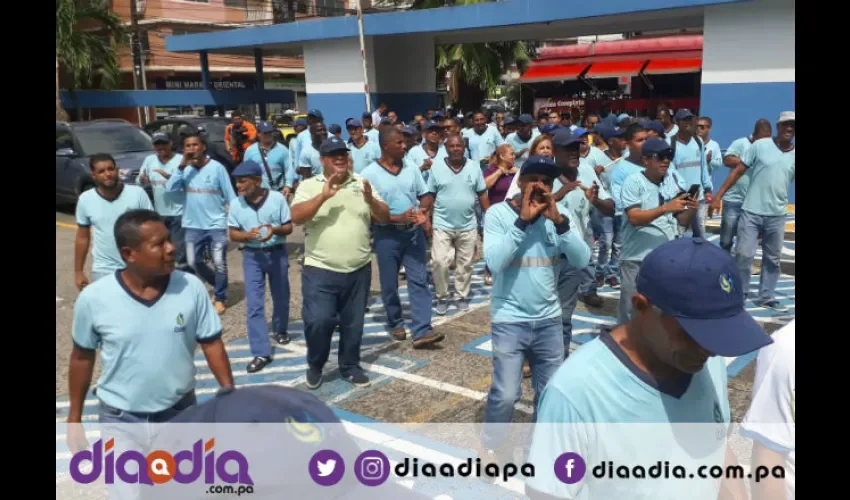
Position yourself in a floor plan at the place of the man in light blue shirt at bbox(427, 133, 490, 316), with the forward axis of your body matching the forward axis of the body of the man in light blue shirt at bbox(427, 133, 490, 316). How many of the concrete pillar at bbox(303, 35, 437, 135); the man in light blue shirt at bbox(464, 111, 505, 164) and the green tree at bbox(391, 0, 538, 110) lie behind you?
3

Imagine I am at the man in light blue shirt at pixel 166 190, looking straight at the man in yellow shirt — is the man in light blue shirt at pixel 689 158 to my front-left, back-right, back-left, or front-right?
front-left

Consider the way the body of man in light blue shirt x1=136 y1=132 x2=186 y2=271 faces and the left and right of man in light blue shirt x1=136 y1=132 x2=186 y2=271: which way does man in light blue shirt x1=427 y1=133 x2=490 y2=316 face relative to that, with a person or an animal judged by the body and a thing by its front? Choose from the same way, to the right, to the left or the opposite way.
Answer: the same way

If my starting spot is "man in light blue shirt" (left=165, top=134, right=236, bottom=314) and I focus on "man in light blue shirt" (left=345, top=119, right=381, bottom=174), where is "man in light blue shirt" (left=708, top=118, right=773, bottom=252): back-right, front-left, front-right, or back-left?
front-right

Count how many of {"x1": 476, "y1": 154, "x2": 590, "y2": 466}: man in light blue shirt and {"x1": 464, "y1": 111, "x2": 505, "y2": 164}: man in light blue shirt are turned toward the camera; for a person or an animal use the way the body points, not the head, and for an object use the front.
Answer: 2

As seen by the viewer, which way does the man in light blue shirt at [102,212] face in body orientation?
toward the camera

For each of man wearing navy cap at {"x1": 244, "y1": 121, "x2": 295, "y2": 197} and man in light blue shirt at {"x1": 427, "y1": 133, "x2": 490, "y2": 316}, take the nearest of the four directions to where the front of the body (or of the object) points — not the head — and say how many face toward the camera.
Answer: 2

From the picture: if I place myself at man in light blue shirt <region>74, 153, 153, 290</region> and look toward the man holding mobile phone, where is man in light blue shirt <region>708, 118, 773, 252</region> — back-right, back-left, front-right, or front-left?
front-left

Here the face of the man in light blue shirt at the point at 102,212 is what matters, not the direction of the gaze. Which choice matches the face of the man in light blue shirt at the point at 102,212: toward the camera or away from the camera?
toward the camera

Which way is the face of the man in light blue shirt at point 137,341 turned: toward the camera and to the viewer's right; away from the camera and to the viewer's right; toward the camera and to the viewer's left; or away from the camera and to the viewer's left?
toward the camera and to the viewer's right

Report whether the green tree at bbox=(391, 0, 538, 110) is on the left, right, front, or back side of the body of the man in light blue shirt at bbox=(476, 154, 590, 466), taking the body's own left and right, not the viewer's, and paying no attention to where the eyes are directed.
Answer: back

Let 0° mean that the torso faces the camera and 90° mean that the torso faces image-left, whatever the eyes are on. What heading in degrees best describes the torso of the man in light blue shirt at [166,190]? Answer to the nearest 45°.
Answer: approximately 0°

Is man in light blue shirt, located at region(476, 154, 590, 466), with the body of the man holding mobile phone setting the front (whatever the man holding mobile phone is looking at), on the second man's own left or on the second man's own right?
on the second man's own right

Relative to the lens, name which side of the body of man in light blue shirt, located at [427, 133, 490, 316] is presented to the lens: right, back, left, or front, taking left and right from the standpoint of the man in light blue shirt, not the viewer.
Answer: front
